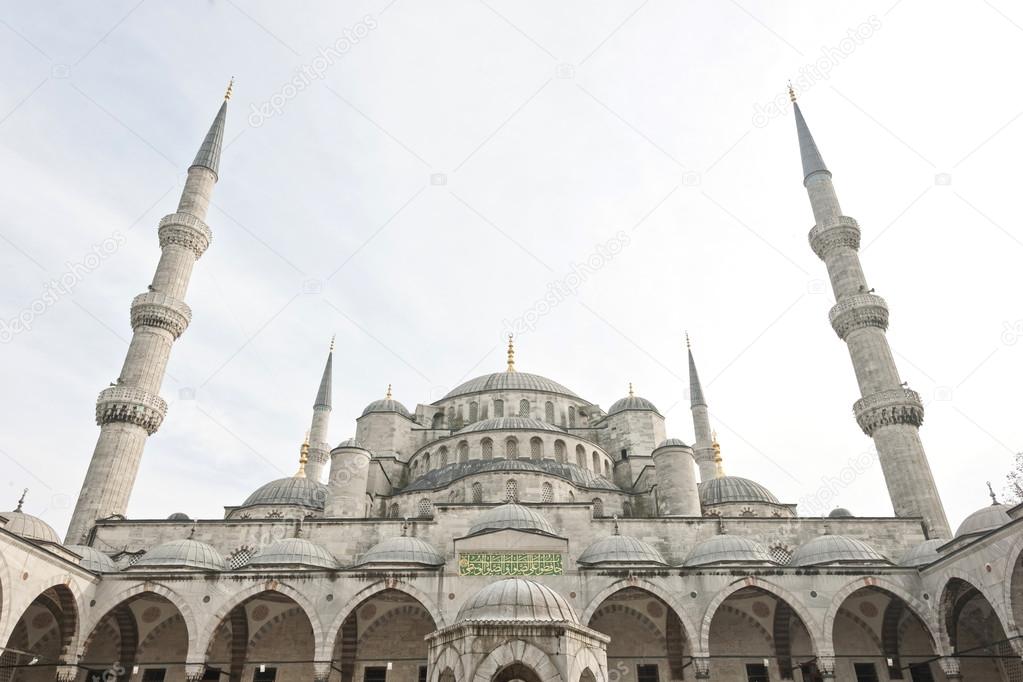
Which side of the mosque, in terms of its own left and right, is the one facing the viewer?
front
